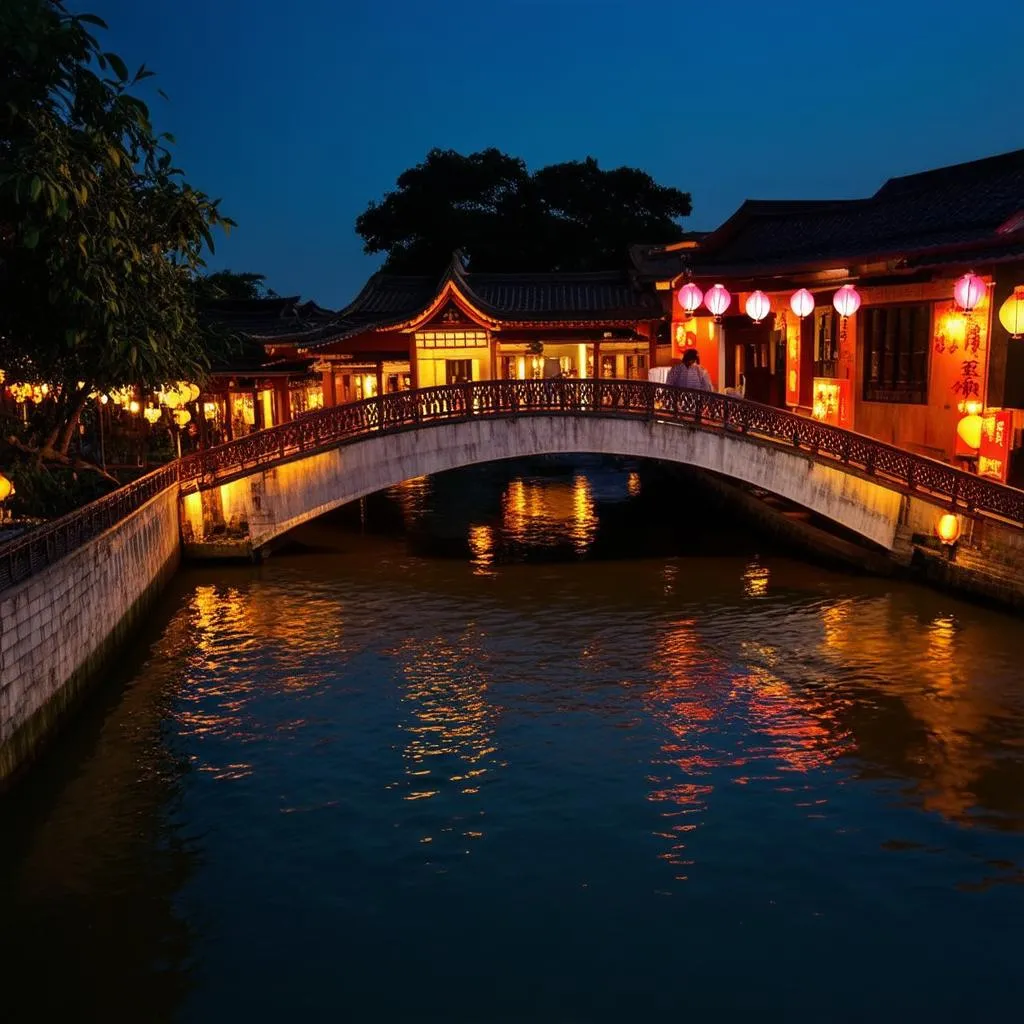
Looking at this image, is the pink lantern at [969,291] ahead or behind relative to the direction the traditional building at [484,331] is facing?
ahead

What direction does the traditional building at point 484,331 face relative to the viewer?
toward the camera

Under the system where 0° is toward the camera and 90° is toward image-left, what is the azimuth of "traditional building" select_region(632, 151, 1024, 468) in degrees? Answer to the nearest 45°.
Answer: approximately 45°

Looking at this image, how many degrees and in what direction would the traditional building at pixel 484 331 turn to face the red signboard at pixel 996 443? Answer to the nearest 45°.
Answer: approximately 45° to its left

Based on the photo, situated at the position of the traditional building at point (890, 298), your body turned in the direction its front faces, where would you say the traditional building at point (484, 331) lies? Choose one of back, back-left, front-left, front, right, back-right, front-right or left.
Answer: right

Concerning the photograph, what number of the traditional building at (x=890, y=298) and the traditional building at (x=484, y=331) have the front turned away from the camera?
0

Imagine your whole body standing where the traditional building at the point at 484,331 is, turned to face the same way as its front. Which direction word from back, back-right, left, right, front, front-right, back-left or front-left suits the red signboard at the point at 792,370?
front-left

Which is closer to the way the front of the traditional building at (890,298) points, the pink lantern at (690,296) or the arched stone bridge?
the arched stone bridge
